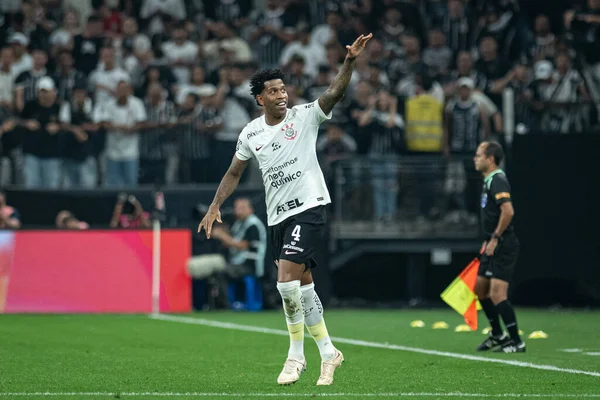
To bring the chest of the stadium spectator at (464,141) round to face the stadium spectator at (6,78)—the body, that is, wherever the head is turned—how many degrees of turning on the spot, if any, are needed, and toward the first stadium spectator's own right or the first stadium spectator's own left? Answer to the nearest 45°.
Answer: approximately 90° to the first stadium spectator's own right

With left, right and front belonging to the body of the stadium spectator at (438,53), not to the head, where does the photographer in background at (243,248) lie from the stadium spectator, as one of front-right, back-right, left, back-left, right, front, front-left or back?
front-right

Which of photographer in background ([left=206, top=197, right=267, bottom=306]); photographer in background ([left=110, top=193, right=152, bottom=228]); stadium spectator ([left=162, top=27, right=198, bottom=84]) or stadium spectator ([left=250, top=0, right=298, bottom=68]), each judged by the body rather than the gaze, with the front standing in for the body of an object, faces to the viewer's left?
photographer in background ([left=206, top=197, right=267, bottom=306])

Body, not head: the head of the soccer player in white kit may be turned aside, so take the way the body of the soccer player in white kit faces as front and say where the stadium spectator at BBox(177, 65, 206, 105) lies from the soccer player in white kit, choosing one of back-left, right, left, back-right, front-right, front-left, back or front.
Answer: back

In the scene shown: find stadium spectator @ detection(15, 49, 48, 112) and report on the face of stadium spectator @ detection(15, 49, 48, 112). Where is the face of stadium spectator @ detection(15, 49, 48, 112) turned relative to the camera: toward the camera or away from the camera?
toward the camera

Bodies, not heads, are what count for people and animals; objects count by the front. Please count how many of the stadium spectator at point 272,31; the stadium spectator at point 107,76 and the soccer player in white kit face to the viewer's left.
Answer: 0

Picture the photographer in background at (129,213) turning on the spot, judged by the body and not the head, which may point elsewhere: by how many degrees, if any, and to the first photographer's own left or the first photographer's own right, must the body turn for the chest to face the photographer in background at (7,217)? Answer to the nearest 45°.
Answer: approximately 90° to the first photographer's own right

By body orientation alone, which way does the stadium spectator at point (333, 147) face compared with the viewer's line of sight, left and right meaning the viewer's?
facing the viewer

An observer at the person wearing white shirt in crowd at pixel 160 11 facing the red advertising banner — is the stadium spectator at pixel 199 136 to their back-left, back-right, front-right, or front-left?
front-left

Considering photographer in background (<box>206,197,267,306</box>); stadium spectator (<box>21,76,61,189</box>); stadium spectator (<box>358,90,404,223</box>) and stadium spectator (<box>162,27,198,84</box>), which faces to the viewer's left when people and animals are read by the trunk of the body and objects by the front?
the photographer in background

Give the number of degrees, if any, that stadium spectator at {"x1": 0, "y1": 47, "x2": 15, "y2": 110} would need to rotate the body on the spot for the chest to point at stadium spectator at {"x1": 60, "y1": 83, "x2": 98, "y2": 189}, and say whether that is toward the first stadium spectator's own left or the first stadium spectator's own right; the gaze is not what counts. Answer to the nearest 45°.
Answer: approximately 45° to the first stadium spectator's own left

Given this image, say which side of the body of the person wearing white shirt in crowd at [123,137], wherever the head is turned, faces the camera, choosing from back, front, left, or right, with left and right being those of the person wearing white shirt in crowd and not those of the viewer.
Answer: front

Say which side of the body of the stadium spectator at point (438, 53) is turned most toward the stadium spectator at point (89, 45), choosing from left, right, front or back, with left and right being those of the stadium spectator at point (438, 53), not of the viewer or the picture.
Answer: right

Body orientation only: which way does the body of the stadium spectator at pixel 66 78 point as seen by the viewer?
toward the camera

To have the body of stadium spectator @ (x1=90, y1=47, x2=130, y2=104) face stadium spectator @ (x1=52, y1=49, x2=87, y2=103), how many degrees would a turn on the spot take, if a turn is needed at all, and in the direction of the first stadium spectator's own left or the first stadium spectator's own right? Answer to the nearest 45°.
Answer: approximately 90° to the first stadium spectator's own right

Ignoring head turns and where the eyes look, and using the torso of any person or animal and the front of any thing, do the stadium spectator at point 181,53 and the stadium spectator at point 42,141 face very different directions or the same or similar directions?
same or similar directions

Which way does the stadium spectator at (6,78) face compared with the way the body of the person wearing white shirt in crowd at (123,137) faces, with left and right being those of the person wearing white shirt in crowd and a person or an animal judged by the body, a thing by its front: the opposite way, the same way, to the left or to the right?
the same way

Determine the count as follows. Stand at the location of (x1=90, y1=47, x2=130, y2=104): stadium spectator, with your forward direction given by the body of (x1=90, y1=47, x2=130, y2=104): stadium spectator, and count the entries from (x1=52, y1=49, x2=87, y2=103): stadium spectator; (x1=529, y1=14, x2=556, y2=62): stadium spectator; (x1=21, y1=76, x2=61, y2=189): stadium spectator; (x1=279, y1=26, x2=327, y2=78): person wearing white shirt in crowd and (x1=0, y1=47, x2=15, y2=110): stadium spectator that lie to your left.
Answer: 2

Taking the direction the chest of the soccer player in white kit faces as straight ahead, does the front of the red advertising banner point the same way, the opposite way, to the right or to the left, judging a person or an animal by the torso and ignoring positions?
the same way
